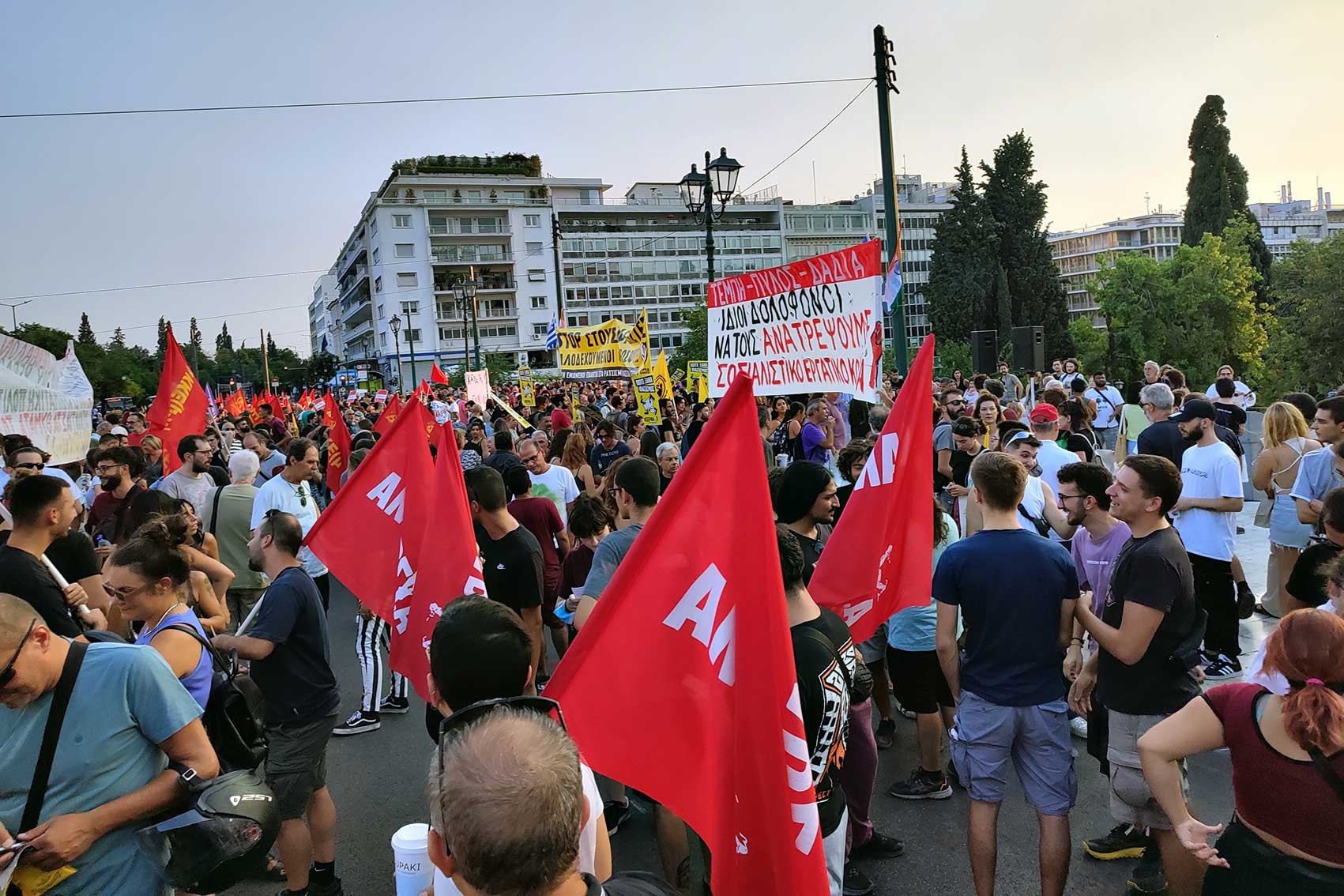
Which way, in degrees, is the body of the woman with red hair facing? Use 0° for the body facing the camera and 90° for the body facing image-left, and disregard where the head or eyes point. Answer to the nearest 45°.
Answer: approximately 180°

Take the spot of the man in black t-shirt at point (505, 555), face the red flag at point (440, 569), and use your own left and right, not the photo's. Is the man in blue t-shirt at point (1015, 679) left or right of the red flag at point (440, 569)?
left

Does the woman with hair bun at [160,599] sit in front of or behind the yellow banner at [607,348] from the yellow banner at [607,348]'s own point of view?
in front

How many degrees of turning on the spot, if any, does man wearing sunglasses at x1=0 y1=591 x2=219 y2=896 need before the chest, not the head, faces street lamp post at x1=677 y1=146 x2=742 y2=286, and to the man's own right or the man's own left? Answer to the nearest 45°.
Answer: approximately 180°

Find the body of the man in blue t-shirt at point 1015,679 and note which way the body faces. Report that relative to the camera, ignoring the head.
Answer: away from the camera

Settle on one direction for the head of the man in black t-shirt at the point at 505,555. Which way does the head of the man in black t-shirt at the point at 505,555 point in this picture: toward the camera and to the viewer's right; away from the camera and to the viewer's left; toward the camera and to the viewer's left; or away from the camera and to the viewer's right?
away from the camera and to the viewer's left

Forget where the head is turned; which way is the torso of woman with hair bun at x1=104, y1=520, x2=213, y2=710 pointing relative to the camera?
to the viewer's left

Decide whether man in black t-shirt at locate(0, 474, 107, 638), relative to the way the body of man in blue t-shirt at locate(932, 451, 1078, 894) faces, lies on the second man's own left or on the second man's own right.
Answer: on the second man's own left

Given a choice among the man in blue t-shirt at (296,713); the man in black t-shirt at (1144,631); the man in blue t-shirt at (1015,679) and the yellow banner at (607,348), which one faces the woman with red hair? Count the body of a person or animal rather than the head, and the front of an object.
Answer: the yellow banner

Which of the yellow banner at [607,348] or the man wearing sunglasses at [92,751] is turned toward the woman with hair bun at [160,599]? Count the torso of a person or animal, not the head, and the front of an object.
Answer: the yellow banner

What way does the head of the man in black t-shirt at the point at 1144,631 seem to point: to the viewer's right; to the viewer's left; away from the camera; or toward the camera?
to the viewer's left

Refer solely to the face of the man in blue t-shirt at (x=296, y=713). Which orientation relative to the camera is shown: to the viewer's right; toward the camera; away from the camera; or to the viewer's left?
to the viewer's left
